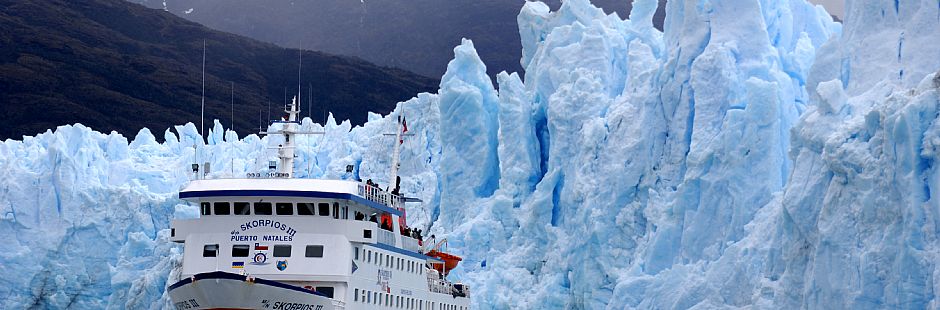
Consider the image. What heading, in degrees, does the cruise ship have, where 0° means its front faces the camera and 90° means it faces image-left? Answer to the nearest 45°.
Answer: approximately 45°
